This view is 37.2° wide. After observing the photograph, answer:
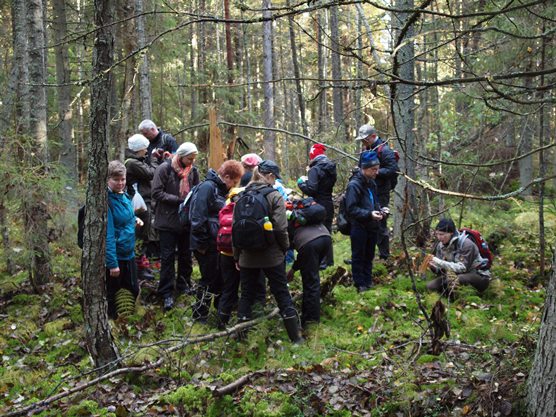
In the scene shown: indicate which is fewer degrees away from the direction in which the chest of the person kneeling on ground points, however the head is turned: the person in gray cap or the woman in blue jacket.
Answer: the woman in blue jacket

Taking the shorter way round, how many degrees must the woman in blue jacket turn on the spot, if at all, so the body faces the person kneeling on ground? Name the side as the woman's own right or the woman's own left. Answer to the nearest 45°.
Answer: approximately 45° to the woman's own left

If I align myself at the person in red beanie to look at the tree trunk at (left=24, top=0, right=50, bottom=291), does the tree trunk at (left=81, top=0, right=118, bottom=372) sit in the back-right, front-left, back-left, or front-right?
front-left

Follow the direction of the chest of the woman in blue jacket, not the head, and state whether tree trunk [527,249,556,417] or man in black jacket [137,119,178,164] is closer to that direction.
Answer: the tree trunk

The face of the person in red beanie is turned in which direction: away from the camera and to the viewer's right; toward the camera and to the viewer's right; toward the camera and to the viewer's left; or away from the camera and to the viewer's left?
away from the camera and to the viewer's left

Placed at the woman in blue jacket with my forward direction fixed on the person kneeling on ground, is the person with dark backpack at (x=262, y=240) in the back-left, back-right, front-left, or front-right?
front-right

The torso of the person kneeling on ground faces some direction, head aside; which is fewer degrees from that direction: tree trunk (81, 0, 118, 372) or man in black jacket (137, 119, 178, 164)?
the tree trunk

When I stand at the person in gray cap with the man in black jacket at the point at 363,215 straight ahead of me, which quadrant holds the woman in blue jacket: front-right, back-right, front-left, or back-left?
front-right

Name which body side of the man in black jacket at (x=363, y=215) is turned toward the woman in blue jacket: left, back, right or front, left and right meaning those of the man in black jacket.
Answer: right

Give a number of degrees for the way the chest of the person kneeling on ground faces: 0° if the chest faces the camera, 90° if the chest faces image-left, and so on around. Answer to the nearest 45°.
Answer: approximately 45°
